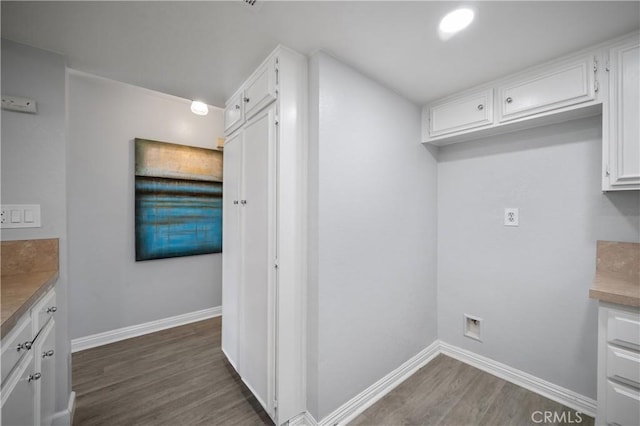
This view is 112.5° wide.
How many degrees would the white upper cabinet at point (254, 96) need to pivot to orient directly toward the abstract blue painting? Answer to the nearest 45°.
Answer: approximately 90° to its right

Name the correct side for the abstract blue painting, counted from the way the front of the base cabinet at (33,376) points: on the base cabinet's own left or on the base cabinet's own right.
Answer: on the base cabinet's own left

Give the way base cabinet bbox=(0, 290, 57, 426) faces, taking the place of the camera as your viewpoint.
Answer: facing to the right of the viewer

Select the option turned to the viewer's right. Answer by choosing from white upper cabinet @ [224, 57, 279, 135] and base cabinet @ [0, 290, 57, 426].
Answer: the base cabinet
